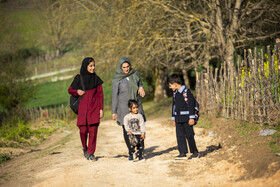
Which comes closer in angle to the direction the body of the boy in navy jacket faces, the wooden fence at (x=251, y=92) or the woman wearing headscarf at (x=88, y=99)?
the woman wearing headscarf

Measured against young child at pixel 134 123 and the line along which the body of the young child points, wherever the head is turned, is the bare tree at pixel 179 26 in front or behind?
behind

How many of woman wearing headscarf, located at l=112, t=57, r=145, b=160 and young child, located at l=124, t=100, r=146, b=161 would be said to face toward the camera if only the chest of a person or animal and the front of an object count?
2

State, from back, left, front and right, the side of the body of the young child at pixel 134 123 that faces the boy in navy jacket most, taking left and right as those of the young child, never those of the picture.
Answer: left

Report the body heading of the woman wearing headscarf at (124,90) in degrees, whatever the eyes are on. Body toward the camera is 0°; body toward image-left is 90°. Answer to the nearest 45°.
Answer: approximately 0°

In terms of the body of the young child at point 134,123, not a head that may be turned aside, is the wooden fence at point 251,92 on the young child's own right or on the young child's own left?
on the young child's own left

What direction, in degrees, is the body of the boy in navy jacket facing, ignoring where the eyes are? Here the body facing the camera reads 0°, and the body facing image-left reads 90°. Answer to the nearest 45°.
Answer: approximately 45°

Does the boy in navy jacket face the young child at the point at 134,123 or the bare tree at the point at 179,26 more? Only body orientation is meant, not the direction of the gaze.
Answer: the young child

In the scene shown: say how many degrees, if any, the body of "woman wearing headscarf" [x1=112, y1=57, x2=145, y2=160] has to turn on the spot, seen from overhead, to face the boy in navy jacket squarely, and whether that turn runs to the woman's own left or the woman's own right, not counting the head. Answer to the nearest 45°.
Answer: approximately 45° to the woman's own left
